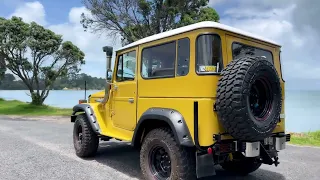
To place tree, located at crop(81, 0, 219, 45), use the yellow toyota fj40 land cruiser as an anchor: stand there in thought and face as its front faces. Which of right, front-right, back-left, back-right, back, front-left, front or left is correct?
front-right

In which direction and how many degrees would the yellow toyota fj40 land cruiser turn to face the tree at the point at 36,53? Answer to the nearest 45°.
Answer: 0° — it already faces it

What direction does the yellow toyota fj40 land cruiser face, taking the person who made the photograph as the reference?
facing away from the viewer and to the left of the viewer

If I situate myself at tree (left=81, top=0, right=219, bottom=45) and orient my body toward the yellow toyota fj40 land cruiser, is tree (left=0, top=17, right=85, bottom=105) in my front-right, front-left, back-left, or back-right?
back-right
